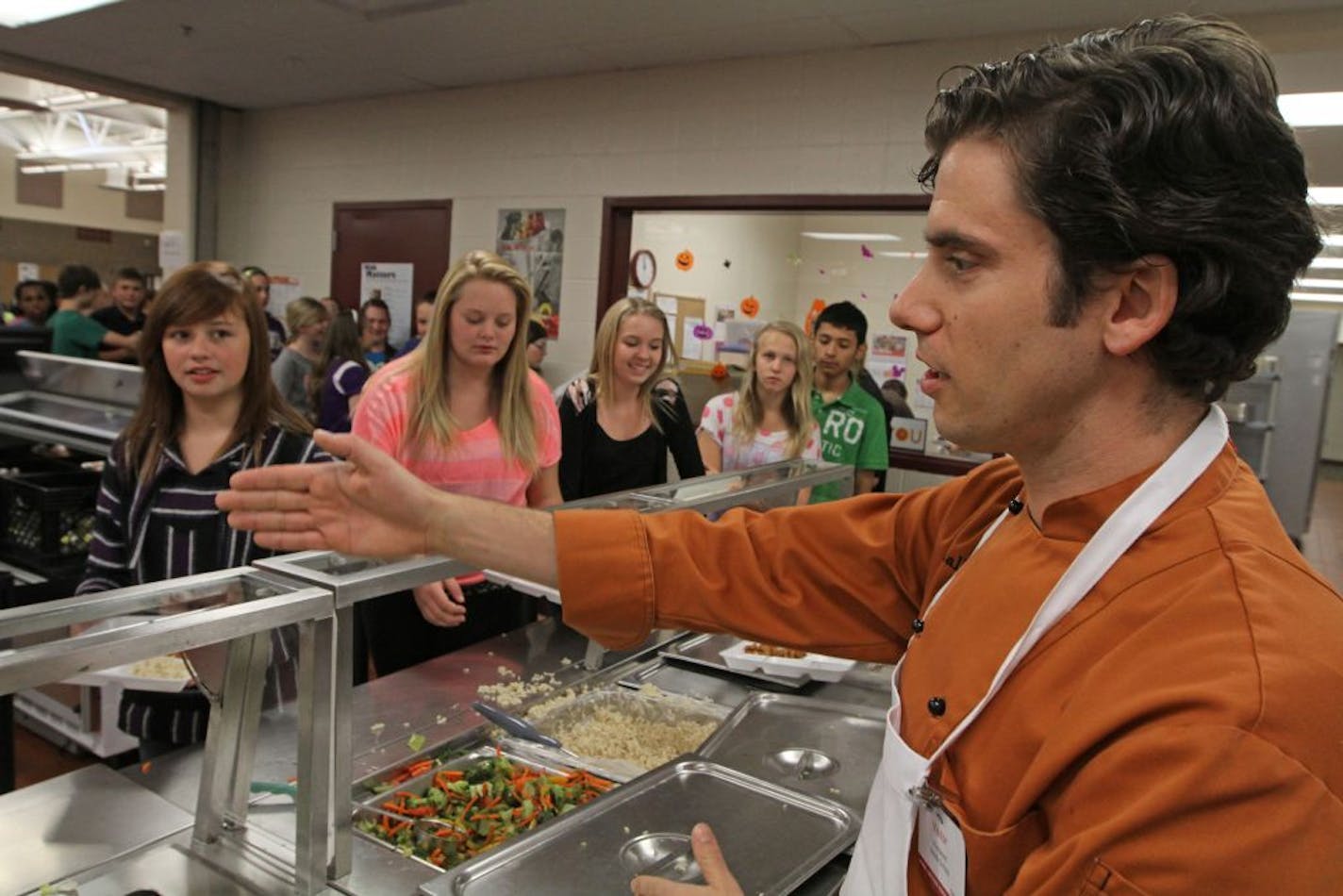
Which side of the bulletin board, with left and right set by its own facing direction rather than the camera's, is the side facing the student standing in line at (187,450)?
front

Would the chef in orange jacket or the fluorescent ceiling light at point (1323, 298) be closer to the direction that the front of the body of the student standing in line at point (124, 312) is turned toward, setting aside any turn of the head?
the chef in orange jacket

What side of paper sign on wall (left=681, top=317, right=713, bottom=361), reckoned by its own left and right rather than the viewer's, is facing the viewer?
front

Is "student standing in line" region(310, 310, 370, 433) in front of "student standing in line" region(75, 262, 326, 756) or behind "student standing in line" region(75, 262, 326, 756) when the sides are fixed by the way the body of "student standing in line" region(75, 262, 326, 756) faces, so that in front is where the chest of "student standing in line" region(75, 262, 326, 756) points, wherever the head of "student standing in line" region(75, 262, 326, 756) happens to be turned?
behind

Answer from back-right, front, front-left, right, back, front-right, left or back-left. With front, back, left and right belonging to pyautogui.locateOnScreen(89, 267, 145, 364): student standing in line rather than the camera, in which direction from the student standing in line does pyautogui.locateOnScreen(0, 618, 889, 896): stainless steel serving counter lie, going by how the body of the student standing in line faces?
front

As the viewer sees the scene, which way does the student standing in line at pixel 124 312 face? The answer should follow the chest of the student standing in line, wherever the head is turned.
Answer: toward the camera

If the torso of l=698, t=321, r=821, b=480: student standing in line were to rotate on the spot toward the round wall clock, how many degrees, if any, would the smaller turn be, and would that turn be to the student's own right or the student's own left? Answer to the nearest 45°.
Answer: approximately 180°

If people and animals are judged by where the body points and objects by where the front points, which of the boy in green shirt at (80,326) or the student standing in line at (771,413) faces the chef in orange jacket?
the student standing in line

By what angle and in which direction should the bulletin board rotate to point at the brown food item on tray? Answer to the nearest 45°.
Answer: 0° — it already faces it

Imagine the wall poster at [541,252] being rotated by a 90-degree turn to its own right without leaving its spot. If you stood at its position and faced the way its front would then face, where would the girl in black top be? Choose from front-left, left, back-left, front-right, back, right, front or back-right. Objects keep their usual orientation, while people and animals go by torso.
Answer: left

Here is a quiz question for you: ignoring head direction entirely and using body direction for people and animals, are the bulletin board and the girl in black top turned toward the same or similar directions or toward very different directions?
same or similar directions

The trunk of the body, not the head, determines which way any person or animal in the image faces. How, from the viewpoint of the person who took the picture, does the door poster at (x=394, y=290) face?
facing the viewer

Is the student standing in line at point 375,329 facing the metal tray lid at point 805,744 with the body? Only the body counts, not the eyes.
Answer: yes

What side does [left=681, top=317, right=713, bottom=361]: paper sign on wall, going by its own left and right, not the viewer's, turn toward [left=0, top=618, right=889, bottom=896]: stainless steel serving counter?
front

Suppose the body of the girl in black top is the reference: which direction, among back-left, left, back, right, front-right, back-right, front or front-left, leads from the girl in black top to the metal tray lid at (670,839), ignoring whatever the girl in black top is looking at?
front
